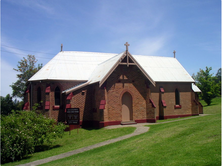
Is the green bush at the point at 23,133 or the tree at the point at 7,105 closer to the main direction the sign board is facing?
the green bush

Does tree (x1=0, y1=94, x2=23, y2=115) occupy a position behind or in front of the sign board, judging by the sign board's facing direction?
behind

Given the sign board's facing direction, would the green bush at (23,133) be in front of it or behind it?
in front

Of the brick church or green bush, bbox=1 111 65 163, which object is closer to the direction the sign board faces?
the green bush

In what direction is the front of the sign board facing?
toward the camera
